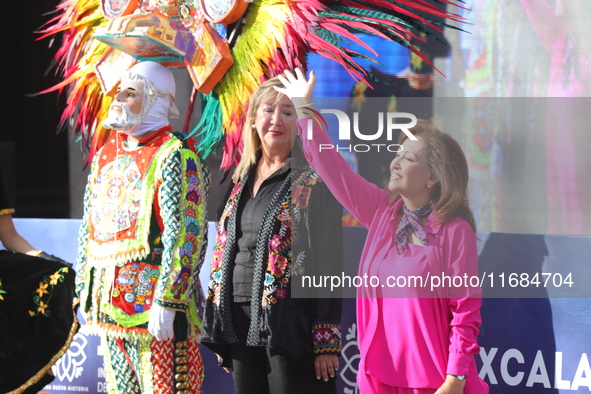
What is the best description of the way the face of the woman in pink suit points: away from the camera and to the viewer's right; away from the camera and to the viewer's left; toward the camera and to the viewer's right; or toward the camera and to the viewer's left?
toward the camera and to the viewer's left

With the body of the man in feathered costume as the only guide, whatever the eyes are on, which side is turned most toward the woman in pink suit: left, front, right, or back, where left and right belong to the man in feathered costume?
left

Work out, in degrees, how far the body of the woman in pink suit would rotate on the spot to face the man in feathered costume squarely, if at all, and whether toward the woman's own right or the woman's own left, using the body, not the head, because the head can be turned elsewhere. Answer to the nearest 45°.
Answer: approximately 45° to the woman's own right

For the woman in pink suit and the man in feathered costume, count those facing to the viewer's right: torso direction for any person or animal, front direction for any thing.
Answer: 0

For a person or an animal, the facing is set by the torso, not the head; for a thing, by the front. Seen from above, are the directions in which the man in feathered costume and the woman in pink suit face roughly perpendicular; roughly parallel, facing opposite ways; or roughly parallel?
roughly parallel

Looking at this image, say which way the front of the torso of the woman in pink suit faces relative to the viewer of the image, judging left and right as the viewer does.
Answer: facing the viewer and to the left of the viewer
